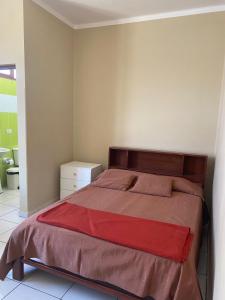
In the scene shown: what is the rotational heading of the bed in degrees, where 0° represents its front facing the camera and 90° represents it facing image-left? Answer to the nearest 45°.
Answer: approximately 45°

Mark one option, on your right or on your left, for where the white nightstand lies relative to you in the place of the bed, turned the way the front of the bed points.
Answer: on your right

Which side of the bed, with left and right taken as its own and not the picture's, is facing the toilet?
right
